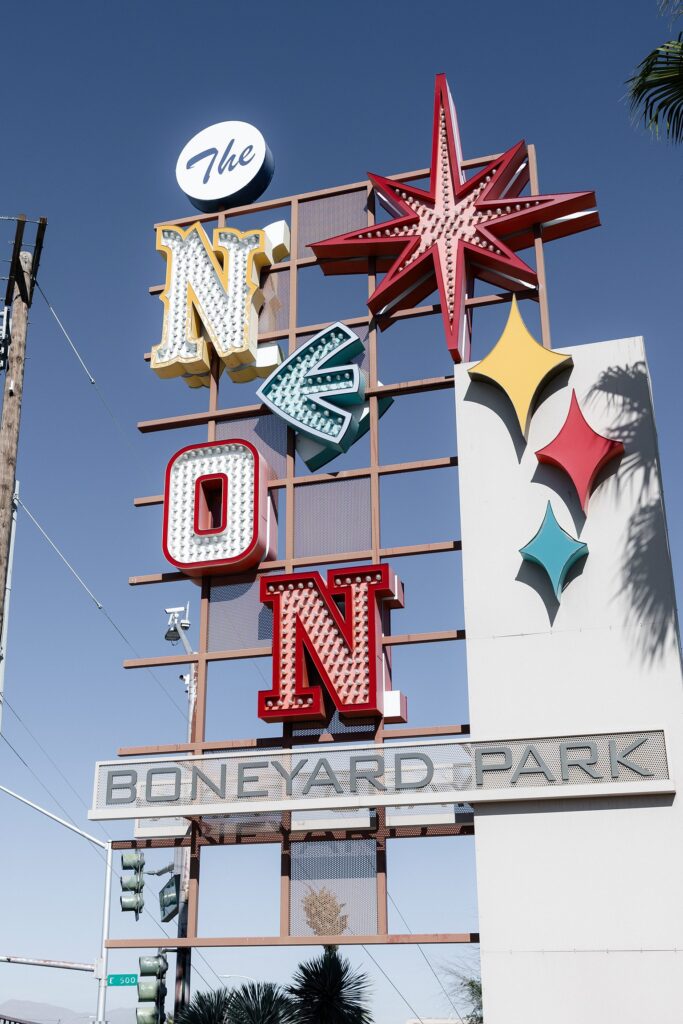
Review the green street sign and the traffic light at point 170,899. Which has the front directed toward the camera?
the green street sign

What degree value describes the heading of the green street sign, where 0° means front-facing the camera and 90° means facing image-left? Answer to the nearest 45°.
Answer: approximately 0°

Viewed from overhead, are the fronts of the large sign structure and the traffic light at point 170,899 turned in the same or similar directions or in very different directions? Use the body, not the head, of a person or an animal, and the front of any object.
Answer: very different directions

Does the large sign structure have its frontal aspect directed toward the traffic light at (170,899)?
no

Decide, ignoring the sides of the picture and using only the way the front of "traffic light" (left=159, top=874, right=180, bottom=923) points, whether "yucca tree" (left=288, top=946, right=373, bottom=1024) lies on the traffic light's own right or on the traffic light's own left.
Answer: on the traffic light's own left

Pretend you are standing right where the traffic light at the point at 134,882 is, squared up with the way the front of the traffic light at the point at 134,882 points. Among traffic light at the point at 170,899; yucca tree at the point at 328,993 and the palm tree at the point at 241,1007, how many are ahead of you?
0

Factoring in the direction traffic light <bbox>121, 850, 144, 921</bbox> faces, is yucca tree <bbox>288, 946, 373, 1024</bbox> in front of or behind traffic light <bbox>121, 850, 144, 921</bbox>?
behind
